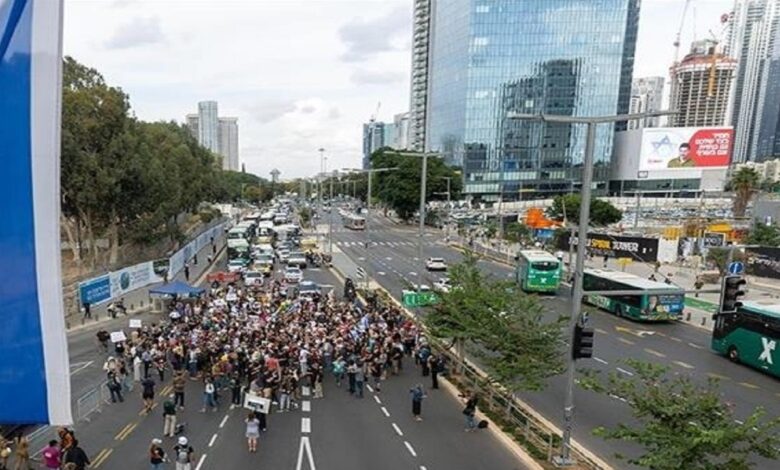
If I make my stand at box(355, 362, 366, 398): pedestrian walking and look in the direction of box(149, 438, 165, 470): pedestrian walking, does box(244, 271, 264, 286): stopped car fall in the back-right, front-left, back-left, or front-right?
back-right

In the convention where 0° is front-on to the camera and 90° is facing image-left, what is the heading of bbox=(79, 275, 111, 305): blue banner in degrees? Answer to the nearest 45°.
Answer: approximately 315°

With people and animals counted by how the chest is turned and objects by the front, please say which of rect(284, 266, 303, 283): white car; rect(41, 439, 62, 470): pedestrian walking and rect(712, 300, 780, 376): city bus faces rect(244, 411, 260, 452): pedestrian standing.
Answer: the white car

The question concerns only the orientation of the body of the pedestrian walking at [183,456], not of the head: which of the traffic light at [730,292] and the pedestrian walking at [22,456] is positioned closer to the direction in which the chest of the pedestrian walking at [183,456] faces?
the pedestrian walking

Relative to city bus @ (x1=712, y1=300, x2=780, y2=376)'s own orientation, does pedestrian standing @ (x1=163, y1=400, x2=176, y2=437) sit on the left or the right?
on its left
